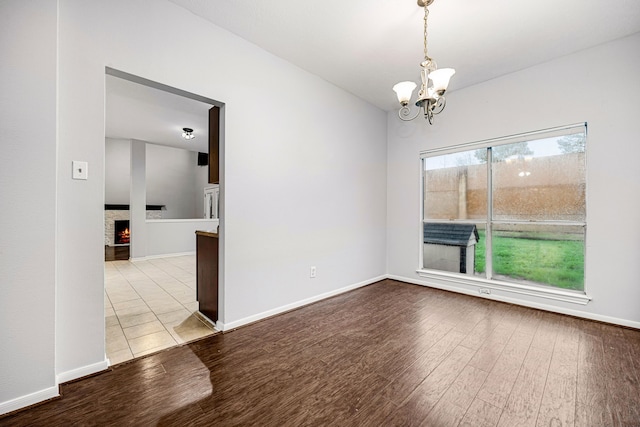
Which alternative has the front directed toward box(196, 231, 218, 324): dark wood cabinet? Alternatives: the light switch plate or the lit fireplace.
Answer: the lit fireplace

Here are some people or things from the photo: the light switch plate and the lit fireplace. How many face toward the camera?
2

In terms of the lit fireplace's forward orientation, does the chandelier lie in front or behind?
in front

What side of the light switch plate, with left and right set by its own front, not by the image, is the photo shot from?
front

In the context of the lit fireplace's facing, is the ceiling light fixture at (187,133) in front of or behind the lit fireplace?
in front

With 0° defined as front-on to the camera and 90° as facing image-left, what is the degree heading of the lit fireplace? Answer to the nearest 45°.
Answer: approximately 0°

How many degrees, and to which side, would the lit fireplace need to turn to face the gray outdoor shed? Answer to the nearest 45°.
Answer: approximately 45° to its left

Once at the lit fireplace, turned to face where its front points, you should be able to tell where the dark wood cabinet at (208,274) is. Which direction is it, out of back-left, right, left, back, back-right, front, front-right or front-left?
front

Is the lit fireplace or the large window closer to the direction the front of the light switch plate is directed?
the large window

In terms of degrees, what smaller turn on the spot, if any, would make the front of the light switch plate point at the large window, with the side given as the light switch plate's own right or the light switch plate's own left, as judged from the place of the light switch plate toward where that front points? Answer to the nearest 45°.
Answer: approximately 90° to the light switch plate's own left

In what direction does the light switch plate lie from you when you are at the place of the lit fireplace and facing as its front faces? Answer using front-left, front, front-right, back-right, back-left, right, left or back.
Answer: front
